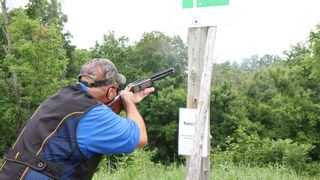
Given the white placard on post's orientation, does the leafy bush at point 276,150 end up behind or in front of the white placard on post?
behind

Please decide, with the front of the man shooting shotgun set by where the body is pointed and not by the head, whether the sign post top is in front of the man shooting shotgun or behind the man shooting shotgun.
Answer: in front

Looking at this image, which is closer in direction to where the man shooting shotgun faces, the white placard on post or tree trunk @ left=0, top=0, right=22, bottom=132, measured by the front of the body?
the white placard on post

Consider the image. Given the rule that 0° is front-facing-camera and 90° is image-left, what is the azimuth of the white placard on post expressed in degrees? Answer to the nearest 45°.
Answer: approximately 0°

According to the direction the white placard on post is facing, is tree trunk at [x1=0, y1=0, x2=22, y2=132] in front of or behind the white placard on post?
behind

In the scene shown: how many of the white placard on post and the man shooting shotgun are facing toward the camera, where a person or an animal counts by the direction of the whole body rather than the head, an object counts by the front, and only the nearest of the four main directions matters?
1

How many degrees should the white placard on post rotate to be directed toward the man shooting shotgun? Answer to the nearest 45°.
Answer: approximately 45° to its right

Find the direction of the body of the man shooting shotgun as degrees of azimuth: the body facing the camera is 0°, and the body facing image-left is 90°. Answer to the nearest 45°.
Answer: approximately 225°

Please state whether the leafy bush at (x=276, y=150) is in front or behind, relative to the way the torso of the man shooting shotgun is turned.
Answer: in front

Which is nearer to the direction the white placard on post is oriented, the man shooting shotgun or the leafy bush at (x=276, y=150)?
the man shooting shotgun

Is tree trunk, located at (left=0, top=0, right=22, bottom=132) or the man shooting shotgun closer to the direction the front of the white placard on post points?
the man shooting shotgun
